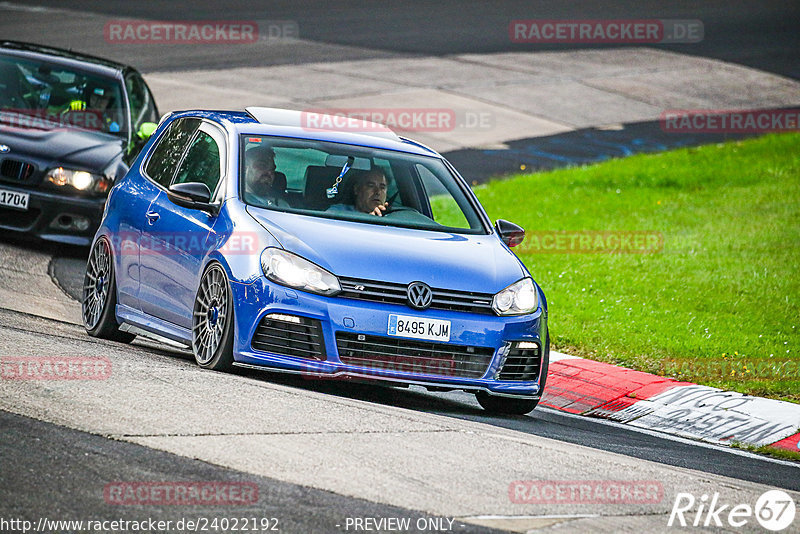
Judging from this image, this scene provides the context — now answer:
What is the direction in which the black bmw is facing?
toward the camera

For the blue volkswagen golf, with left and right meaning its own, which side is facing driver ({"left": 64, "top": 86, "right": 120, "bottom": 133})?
back

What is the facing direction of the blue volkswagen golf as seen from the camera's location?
facing the viewer and to the right of the viewer

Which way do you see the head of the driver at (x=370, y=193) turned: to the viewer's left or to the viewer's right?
to the viewer's right

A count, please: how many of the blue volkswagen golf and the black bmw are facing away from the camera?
0

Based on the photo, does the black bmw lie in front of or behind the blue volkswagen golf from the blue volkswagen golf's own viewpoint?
behind
